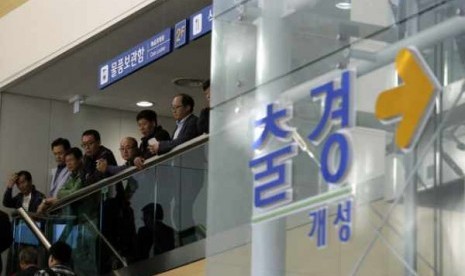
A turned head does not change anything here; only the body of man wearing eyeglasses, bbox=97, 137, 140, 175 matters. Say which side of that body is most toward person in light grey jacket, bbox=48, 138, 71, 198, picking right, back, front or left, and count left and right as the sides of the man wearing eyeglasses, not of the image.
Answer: right

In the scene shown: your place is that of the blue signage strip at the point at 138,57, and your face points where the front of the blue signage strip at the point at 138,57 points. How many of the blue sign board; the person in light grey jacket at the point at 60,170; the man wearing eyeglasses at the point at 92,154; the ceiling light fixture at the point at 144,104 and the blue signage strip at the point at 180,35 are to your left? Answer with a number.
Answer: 2

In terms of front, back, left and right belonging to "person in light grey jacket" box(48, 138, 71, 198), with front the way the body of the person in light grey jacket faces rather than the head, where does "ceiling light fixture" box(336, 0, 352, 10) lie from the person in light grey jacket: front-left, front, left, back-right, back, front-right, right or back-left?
front-left

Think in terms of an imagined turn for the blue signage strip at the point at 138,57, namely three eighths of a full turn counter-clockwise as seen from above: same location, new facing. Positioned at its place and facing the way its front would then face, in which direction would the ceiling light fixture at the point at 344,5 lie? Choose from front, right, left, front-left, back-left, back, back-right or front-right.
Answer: right

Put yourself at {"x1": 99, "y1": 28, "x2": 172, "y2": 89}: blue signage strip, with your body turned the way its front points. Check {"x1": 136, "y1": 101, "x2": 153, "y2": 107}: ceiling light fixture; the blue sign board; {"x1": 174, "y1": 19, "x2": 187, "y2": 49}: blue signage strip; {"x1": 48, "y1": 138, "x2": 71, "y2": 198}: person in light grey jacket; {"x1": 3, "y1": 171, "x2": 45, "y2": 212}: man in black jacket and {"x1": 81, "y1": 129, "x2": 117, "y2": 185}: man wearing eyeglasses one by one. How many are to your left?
2

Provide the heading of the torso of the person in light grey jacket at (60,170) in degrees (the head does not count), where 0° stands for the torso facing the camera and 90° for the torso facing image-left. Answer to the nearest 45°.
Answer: approximately 45°

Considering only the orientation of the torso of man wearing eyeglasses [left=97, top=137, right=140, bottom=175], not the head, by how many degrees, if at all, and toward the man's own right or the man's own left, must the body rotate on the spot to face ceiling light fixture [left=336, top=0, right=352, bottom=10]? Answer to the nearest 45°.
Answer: approximately 45° to the man's own left

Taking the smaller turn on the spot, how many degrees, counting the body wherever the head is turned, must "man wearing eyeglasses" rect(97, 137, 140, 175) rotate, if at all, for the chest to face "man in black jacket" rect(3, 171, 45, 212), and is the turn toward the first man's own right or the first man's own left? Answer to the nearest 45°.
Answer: approximately 90° to the first man's own right
